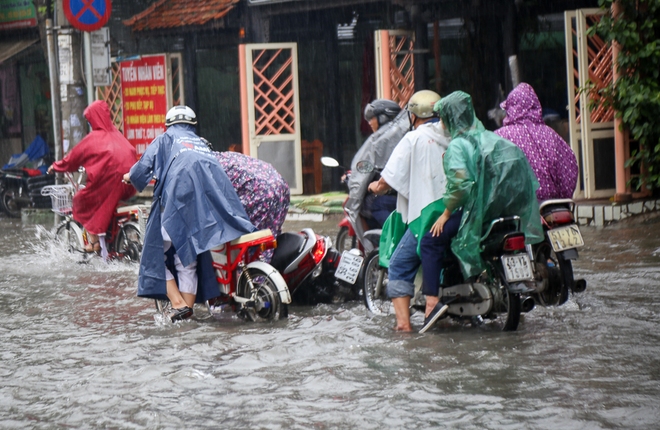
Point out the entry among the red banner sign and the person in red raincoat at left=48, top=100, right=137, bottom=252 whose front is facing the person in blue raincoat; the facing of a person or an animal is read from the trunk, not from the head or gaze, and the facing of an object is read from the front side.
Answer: the red banner sign

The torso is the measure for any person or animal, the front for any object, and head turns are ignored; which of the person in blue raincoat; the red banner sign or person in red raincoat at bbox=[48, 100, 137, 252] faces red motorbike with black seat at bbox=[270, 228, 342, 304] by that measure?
the red banner sign

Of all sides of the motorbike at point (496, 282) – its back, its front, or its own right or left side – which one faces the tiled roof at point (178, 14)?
front

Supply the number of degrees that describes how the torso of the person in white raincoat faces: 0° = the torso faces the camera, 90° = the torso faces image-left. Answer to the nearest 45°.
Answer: approximately 135°

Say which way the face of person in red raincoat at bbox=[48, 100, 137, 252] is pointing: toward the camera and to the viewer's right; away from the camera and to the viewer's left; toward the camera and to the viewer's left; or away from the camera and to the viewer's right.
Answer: away from the camera and to the viewer's left

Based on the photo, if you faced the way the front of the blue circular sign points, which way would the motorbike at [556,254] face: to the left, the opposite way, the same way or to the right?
the opposite way

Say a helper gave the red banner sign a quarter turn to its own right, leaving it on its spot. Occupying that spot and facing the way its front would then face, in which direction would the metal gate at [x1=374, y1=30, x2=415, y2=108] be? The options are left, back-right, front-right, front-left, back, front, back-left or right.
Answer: back-left

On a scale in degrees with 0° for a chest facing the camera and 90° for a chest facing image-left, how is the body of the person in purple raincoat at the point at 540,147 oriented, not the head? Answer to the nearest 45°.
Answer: approximately 135°

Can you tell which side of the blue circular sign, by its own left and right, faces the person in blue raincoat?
front
